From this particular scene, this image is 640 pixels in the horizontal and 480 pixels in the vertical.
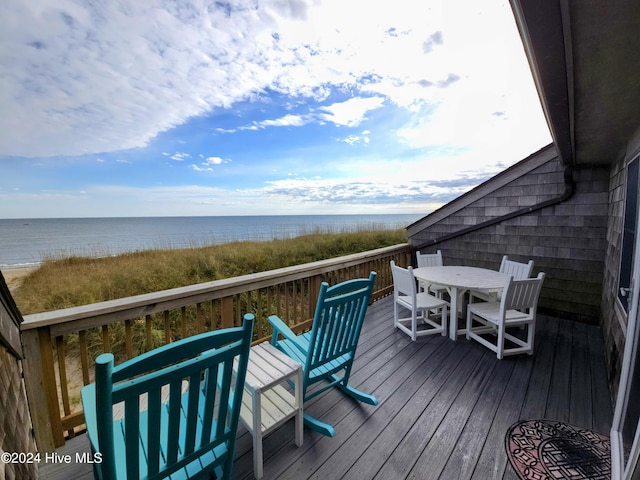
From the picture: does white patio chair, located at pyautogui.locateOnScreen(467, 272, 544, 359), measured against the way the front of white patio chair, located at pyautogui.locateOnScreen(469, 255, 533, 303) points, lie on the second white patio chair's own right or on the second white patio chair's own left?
on the second white patio chair's own left

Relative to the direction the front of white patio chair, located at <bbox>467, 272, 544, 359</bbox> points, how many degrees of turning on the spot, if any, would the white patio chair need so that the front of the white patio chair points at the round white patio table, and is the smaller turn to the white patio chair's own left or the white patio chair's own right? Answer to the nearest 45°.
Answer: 0° — it already faces it

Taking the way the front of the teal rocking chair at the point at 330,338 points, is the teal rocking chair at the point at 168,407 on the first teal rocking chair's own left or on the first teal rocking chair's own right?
on the first teal rocking chair's own left

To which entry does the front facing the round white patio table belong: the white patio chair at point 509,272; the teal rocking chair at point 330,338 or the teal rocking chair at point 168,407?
the white patio chair

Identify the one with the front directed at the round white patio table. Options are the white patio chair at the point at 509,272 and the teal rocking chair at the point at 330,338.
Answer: the white patio chair

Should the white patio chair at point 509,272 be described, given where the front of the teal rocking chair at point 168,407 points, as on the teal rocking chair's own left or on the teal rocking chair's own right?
on the teal rocking chair's own right

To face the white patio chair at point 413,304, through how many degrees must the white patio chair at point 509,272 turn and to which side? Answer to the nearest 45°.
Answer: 0° — it already faces it

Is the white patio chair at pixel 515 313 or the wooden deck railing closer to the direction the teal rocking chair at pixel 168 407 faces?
the wooden deck railing

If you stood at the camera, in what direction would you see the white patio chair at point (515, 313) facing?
facing away from the viewer and to the left of the viewer

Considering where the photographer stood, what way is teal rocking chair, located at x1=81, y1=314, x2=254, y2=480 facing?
facing away from the viewer and to the left of the viewer

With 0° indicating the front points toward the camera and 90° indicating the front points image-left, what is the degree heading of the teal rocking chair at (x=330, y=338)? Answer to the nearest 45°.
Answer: approximately 135°

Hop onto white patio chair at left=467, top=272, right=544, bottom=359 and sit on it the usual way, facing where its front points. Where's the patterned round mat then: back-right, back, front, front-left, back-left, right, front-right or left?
back-left

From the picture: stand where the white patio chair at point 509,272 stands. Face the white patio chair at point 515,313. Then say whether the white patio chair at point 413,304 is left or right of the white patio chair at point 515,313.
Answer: right
